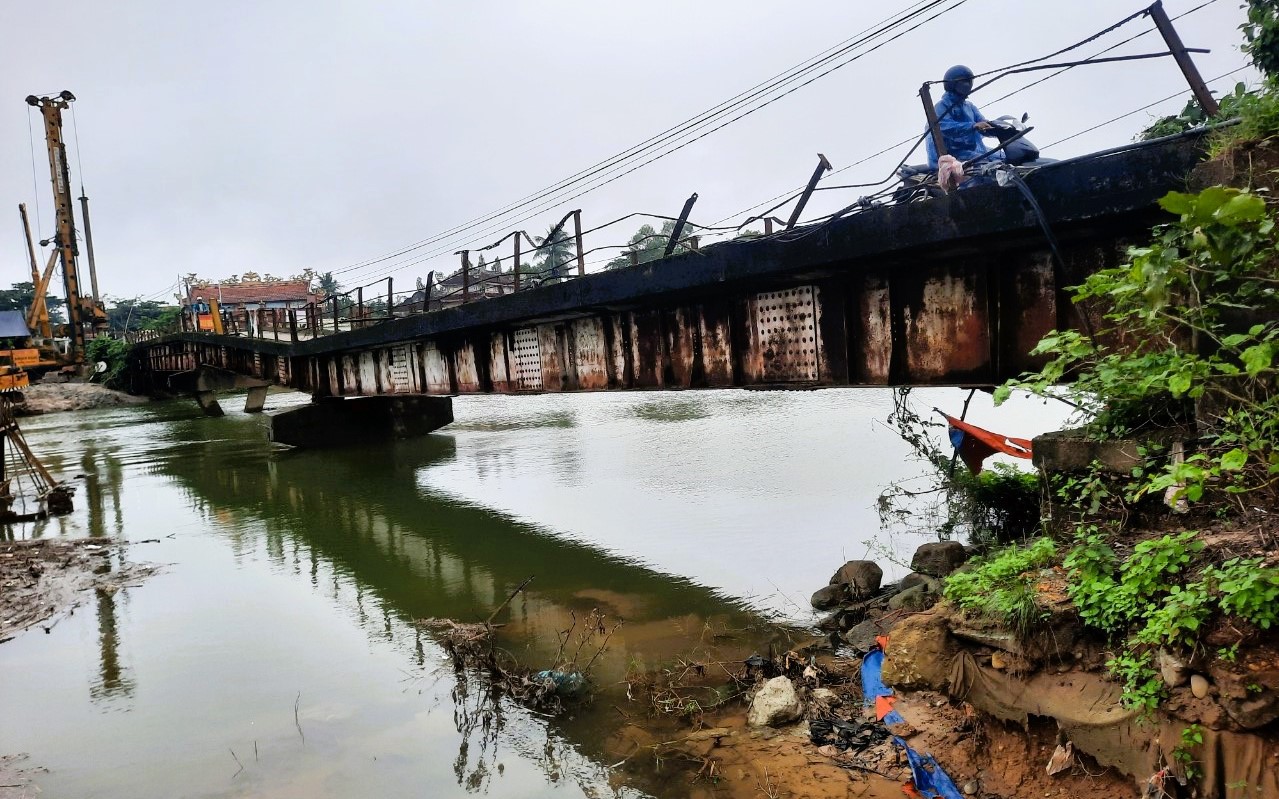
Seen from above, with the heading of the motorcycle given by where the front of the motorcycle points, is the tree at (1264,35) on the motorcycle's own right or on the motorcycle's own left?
on the motorcycle's own left

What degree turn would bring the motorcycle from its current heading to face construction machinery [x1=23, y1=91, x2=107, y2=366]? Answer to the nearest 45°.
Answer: approximately 135° to its left

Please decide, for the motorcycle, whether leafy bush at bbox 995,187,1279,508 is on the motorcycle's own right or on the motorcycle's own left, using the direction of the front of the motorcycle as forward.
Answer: on the motorcycle's own right

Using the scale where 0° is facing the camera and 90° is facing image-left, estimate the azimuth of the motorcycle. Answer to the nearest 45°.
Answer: approximately 270°

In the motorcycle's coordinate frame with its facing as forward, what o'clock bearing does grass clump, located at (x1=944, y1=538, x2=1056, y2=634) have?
The grass clump is roughly at 3 o'clock from the motorcycle.
